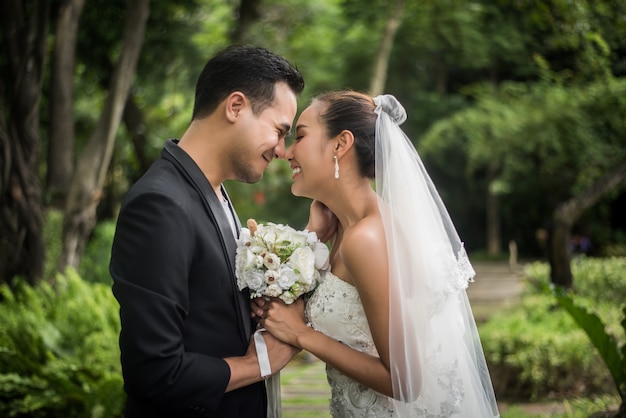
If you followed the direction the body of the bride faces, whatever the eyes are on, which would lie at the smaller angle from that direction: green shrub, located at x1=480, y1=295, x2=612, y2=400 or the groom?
the groom

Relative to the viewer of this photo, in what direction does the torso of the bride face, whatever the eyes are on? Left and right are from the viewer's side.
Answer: facing to the left of the viewer

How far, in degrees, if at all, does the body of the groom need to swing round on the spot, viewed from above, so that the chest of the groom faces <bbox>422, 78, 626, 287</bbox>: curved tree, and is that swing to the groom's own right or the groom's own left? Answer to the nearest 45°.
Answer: approximately 45° to the groom's own left

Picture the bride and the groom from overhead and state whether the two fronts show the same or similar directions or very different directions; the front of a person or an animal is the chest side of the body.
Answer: very different directions

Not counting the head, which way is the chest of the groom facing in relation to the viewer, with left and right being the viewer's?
facing to the right of the viewer

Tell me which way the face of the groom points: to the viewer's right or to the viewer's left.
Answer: to the viewer's right

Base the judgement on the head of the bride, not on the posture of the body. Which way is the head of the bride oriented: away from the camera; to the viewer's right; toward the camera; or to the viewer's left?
to the viewer's left

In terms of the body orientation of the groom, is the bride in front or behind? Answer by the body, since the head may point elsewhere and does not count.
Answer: in front

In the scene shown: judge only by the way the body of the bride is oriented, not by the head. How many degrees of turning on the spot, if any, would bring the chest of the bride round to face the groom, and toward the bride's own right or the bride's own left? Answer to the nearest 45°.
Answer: approximately 45° to the bride's own left

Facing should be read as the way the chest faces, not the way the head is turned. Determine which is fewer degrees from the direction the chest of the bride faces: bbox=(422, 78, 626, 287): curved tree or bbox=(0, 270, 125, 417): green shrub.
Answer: the green shrub

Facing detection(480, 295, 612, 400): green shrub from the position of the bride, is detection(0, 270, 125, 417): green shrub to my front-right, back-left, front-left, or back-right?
front-left

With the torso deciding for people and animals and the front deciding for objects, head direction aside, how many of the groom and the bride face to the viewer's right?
1

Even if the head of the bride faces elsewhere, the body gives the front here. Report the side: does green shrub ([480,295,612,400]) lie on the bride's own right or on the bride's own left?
on the bride's own right
